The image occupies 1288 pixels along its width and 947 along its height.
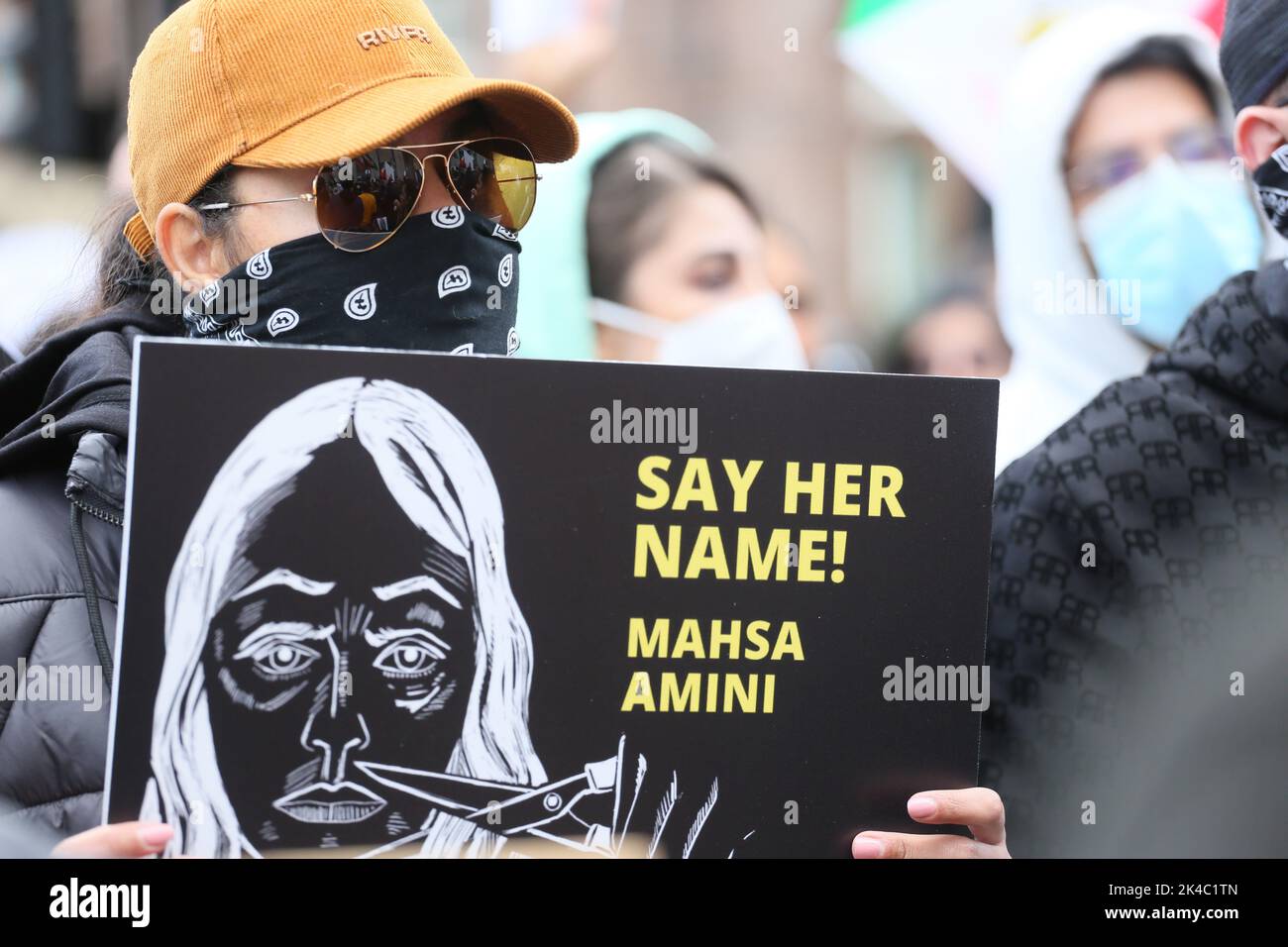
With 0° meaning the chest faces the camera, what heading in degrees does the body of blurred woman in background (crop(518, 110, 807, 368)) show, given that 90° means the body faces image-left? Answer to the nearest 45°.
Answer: approximately 315°

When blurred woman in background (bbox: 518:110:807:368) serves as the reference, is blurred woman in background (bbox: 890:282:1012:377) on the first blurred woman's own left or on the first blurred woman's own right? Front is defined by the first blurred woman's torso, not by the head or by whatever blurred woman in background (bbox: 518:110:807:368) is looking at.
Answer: on the first blurred woman's own left
